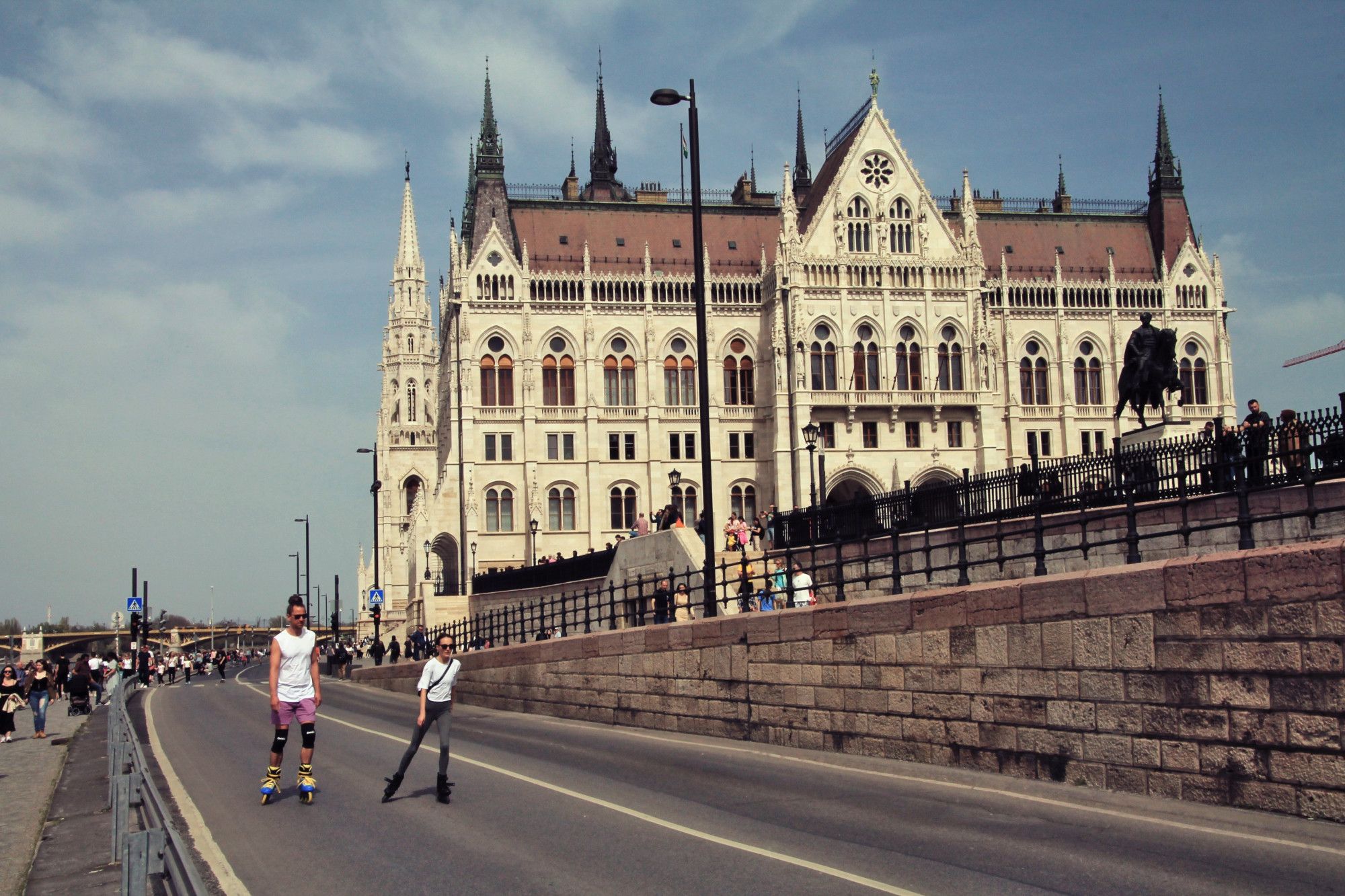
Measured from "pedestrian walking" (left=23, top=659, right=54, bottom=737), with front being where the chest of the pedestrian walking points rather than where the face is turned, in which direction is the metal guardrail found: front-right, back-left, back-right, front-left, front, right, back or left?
front

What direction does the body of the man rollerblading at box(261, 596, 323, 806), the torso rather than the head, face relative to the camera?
toward the camera

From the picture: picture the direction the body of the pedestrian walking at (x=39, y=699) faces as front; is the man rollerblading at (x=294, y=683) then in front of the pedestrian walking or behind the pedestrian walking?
in front

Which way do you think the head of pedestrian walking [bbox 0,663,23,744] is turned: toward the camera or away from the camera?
toward the camera

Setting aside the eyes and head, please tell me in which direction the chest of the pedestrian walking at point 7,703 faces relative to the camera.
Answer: toward the camera

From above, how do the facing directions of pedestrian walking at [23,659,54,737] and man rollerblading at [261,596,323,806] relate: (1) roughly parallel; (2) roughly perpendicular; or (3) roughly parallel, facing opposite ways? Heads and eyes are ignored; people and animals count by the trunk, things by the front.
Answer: roughly parallel

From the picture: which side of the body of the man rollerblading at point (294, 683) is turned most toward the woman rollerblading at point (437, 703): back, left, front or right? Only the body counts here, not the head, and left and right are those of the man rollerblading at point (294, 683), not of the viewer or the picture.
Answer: left

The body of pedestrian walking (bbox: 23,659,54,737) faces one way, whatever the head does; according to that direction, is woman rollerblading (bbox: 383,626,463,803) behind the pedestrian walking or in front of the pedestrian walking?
in front

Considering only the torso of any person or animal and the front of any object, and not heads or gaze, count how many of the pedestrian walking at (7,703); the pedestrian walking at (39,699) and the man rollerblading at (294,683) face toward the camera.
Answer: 3

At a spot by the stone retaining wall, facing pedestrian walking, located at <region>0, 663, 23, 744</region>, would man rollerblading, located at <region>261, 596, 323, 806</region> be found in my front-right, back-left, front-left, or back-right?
front-left

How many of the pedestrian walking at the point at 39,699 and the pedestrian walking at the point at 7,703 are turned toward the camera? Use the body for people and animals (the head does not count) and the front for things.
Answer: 2

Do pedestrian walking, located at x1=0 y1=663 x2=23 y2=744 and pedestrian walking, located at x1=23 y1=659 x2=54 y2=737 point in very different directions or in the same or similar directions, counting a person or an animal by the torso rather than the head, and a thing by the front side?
same or similar directions

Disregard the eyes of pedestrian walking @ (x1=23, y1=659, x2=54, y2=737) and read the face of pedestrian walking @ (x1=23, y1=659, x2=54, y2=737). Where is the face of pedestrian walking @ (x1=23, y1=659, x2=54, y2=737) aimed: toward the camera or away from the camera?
toward the camera

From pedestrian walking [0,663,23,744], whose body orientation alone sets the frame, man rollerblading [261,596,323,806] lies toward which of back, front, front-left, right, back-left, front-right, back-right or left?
front
